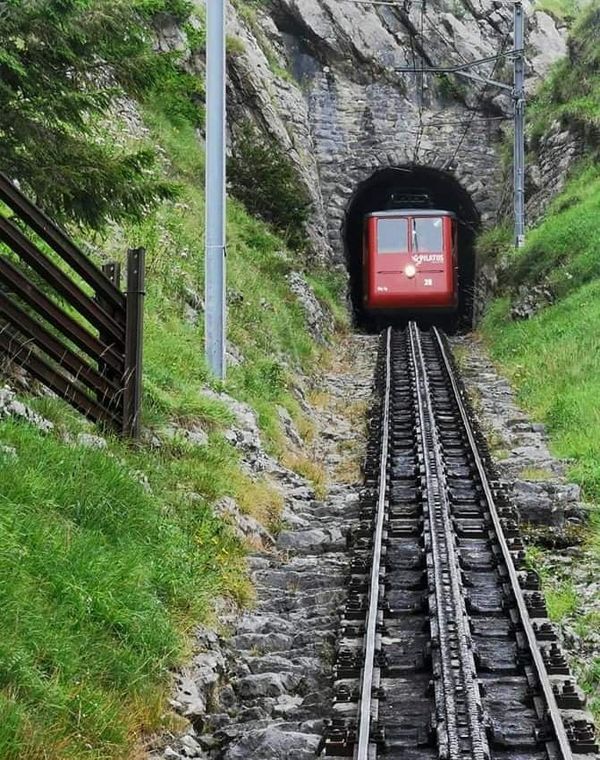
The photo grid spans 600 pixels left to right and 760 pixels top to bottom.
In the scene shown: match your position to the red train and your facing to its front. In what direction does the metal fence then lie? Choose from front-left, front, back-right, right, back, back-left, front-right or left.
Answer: front

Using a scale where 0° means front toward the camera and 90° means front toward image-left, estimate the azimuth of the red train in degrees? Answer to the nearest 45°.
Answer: approximately 0°

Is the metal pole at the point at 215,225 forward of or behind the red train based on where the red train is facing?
forward
